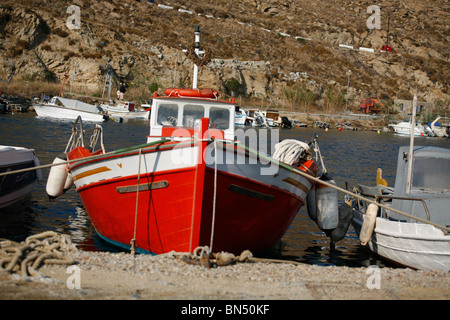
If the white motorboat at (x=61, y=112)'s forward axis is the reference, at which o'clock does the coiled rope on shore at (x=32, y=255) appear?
The coiled rope on shore is roughly at 9 o'clock from the white motorboat.

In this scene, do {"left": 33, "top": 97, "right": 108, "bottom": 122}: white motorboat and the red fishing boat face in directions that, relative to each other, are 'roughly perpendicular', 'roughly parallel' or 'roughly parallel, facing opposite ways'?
roughly perpendicular

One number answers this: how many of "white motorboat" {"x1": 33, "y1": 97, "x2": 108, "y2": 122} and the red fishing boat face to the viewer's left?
1

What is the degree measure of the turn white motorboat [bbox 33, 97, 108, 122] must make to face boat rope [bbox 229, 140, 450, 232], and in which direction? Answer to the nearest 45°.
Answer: approximately 90° to its left

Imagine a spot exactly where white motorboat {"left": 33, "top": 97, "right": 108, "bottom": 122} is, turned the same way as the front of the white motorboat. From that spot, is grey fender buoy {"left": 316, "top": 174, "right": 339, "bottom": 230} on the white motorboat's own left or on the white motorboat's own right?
on the white motorboat's own left

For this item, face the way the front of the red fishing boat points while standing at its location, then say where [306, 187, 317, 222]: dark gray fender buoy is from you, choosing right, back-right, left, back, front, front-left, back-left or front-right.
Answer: back-left

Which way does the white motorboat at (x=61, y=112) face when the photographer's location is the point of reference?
facing to the left of the viewer

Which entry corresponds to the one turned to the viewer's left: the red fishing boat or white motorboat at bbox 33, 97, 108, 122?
the white motorboat

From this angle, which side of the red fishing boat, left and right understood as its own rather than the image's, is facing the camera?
front

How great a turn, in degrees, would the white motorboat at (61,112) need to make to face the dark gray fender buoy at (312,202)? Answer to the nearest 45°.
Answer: approximately 90° to its left

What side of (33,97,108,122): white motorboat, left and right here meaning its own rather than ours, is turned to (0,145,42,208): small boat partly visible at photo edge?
left

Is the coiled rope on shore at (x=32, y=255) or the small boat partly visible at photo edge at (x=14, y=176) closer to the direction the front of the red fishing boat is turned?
the coiled rope on shore
